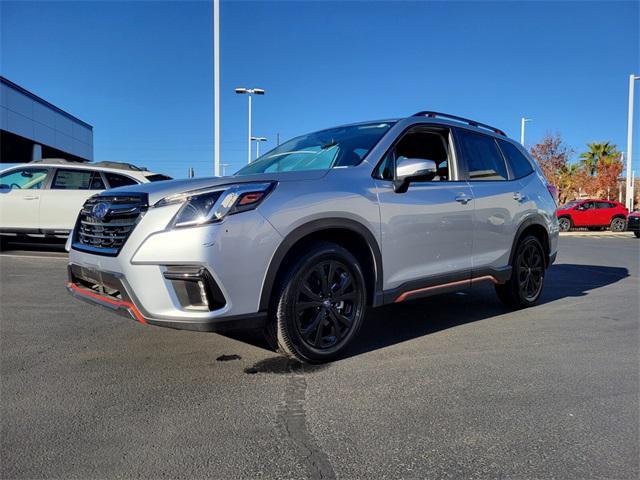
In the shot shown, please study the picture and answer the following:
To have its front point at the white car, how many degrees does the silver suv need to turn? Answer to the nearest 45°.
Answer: approximately 90° to its right

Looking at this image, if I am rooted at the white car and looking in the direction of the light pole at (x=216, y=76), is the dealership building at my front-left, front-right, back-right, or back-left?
front-left

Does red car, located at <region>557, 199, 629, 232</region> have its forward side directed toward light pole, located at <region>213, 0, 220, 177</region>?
no

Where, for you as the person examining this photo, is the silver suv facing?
facing the viewer and to the left of the viewer

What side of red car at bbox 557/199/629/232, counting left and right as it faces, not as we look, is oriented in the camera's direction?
left

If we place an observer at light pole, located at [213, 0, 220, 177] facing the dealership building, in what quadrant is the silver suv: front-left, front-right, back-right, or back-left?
back-left

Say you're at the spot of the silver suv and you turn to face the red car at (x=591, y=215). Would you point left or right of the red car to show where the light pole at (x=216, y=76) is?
left

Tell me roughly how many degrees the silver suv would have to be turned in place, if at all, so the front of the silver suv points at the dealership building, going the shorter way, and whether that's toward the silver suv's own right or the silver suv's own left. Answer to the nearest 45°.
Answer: approximately 90° to the silver suv's own right

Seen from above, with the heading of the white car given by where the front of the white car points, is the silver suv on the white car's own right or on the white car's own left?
on the white car's own left

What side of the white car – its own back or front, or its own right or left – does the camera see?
left
